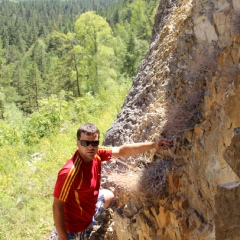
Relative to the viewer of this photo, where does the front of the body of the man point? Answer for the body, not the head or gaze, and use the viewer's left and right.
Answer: facing the viewer and to the right of the viewer

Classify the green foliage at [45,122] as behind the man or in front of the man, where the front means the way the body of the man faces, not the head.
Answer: behind
